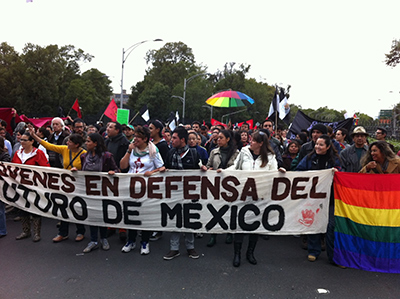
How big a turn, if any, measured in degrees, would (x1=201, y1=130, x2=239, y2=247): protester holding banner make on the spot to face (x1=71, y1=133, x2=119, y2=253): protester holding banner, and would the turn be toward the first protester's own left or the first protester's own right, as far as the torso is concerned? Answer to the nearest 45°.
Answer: approximately 45° to the first protester's own right

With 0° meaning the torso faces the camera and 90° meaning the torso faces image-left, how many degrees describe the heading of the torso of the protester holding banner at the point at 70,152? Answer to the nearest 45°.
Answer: approximately 45°

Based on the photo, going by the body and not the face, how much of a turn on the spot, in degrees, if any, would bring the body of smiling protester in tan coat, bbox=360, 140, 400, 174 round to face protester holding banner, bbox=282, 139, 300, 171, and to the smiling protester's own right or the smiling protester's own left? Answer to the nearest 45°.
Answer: approximately 90° to the smiling protester's own right

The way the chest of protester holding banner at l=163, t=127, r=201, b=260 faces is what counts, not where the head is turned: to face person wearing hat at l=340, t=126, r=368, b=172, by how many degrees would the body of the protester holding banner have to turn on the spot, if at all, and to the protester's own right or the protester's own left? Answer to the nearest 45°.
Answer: approximately 90° to the protester's own left

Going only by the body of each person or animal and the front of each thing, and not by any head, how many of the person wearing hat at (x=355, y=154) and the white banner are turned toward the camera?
2

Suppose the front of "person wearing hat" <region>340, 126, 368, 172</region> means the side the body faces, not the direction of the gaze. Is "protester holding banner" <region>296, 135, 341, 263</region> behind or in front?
in front

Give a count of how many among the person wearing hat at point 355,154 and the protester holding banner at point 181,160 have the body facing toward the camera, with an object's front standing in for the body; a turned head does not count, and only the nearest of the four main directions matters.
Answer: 2

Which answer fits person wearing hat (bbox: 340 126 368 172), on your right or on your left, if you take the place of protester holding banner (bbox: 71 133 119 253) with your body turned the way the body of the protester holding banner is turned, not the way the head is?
on your left

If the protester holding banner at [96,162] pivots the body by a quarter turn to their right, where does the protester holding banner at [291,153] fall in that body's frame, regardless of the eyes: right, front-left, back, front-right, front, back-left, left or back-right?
back-right
